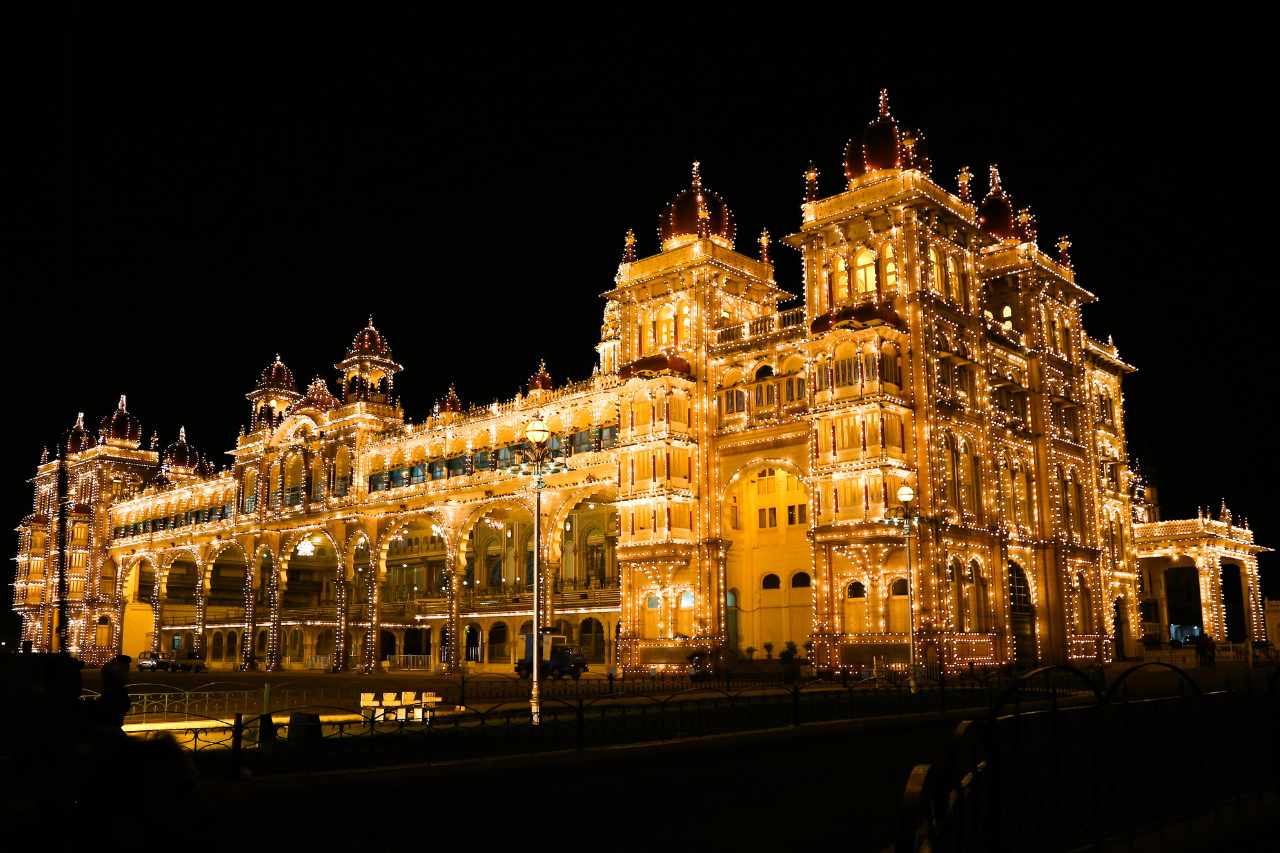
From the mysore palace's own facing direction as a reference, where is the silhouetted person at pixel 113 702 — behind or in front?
in front

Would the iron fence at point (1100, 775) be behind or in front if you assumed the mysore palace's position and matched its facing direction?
in front

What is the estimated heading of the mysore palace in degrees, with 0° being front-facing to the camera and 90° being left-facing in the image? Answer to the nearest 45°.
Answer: approximately 45°
